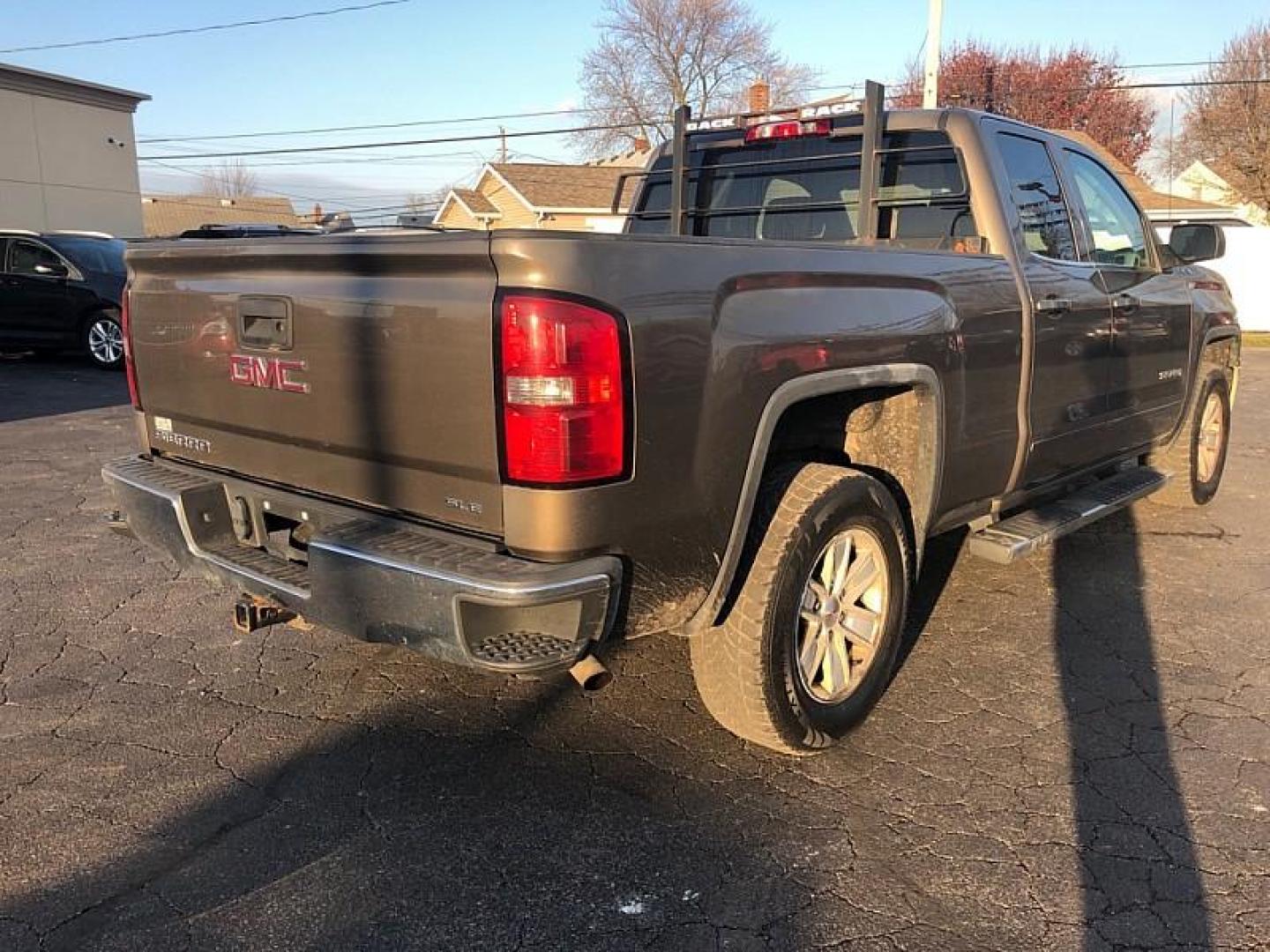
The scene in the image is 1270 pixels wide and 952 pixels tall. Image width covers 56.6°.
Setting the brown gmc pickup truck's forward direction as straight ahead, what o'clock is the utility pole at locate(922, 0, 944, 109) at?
The utility pole is roughly at 11 o'clock from the brown gmc pickup truck.

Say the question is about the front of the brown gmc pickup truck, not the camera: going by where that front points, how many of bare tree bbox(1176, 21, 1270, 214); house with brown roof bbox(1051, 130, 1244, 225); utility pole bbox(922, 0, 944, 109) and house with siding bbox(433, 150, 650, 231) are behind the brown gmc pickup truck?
0

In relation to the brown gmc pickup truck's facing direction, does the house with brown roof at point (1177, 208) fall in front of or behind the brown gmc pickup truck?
in front

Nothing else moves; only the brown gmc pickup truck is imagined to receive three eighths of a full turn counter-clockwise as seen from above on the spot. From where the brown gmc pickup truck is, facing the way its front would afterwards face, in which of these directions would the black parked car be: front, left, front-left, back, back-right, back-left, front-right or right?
front-right

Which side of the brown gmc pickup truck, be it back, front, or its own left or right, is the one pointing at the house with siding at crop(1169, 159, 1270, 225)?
front

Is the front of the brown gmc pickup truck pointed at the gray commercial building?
no

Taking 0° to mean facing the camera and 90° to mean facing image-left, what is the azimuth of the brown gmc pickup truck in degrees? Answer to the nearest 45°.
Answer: approximately 225°

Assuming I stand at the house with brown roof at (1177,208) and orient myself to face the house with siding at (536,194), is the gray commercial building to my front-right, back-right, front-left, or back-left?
front-left

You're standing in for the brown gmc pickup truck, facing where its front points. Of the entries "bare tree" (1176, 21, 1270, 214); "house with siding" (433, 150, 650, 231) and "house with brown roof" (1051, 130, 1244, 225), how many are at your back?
0

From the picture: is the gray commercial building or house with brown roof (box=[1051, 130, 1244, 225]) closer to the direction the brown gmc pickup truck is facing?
the house with brown roof
